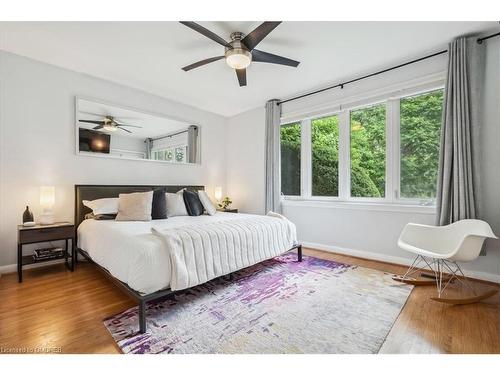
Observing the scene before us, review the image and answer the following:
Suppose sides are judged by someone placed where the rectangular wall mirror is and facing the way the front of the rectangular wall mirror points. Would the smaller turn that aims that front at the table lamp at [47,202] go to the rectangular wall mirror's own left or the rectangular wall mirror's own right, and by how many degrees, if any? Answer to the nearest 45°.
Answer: approximately 90° to the rectangular wall mirror's own right

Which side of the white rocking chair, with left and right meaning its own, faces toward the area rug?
front

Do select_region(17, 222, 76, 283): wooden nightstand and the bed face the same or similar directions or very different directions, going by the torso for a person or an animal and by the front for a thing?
same or similar directions

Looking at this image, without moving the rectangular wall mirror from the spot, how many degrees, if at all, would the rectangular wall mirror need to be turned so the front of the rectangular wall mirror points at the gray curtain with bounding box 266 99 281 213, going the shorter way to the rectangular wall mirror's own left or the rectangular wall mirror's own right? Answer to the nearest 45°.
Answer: approximately 45° to the rectangular wall mirror's own left

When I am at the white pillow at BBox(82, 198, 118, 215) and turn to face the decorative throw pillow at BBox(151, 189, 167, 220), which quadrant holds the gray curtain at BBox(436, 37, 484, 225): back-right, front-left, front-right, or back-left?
front-right

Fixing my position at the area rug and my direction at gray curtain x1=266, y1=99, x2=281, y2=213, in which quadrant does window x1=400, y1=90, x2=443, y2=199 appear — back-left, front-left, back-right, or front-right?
front-right

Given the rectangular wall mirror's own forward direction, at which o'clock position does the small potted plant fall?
The small potted plant is roughly at 10 o'clock from the rectangular wall mirror.

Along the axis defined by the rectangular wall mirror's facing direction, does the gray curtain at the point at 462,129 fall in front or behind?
in front

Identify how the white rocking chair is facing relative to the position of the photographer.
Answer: facing the viewer and to the left of the viewer

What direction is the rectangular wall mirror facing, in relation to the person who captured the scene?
facing the viewer and to the right of the viewer

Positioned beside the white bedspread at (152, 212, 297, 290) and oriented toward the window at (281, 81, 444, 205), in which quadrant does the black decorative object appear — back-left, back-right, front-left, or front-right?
back-left

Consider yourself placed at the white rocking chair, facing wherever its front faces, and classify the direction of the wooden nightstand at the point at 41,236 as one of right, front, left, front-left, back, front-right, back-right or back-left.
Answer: front

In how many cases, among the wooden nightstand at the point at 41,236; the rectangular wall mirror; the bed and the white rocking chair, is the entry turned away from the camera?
0

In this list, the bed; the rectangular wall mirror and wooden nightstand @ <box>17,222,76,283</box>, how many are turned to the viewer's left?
0
